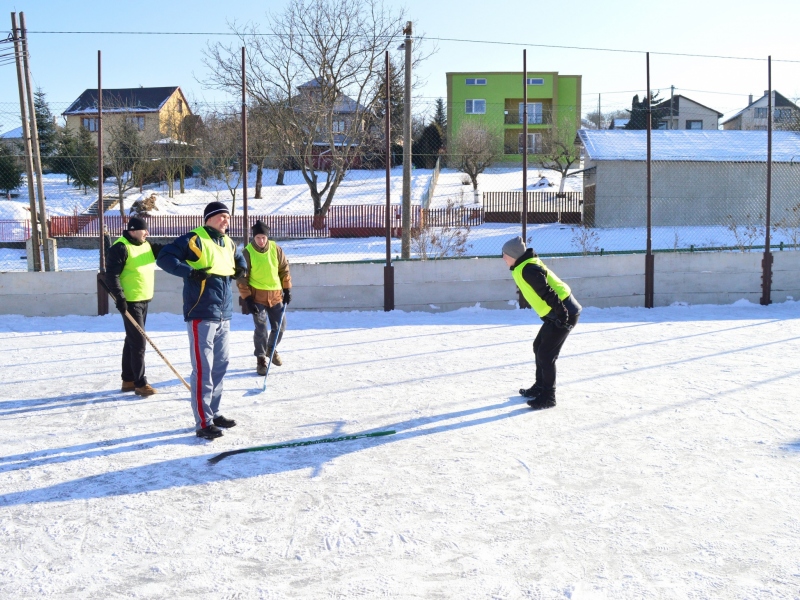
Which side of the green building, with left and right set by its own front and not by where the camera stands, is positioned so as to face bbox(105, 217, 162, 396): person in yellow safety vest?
front

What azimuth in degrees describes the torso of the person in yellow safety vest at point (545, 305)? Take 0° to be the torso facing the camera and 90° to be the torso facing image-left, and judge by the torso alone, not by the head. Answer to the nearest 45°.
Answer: approximately 90°

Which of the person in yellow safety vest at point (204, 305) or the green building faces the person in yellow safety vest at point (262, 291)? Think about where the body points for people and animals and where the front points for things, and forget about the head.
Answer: the green building

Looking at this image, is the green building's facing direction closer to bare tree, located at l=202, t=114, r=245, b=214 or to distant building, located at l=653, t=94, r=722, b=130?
the bare tree

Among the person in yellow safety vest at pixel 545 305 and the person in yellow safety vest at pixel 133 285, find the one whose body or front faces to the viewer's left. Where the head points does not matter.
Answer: the person in yellow safety vest at pixel 545 305

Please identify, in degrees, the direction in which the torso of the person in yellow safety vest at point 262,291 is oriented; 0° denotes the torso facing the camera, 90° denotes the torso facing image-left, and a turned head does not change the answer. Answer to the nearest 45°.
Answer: approximately 0°

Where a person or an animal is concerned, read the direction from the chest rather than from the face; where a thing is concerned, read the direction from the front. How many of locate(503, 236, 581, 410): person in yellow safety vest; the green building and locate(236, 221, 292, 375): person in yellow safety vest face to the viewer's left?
1

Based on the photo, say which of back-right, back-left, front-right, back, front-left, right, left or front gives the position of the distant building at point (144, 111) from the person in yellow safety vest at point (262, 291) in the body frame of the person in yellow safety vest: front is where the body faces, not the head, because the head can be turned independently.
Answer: back

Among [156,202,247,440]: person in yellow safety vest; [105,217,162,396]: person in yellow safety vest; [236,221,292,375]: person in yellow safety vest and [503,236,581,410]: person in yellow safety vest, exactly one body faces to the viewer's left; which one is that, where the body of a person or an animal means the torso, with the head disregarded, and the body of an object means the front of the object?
[503,236,581,410]: person in yellow safety vest

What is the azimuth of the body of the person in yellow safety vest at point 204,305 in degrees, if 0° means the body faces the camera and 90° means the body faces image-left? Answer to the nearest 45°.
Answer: approximately 315°

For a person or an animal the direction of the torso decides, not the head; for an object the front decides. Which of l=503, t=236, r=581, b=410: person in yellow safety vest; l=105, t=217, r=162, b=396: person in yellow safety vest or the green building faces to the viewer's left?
l=503, t=236, r=581, b=410: person in yellow safety vest
